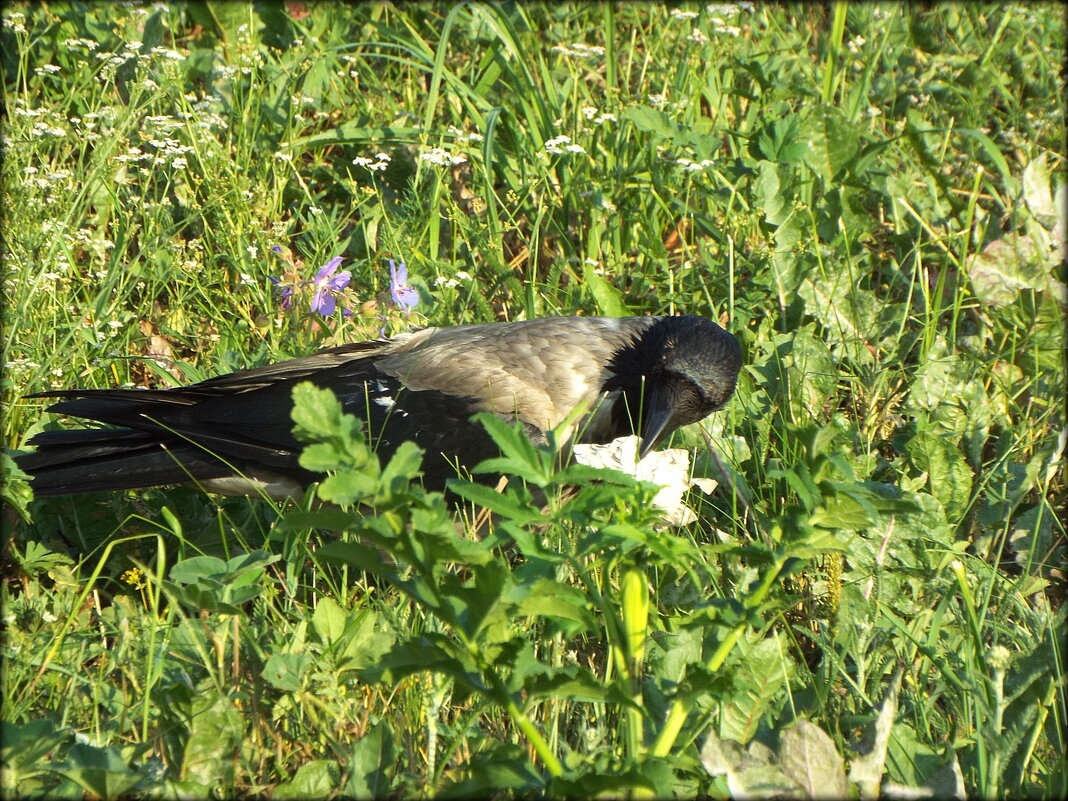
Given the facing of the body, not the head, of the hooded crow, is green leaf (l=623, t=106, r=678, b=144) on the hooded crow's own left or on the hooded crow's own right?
on the hooded crow's own left

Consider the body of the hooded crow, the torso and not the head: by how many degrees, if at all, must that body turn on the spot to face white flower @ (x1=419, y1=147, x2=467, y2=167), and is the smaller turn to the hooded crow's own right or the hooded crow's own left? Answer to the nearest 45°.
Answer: approximately 90° to the hooded crow's own left

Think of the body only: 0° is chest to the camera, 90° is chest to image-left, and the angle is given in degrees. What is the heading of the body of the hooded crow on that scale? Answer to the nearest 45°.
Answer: approximately 270°

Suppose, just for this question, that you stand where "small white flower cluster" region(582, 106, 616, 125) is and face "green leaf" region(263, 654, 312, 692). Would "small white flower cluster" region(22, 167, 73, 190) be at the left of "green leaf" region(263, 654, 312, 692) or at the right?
right

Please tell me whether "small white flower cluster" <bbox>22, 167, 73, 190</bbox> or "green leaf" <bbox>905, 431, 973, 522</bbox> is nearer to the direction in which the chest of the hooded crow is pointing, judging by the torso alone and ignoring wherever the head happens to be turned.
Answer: the green leaf

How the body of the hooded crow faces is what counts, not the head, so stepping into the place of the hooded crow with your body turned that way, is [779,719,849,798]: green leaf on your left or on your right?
on your right

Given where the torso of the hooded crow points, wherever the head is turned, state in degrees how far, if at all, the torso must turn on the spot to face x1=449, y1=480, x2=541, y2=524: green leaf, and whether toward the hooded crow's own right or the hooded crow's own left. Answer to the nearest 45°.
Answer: approximately 90° to the hooded crow's own right

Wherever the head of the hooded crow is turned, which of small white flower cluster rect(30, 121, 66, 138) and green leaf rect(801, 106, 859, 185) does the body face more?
the green leaf

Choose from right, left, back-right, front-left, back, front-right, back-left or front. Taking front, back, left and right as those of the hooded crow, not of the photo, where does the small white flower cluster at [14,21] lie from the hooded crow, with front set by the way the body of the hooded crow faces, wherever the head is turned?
back-left
